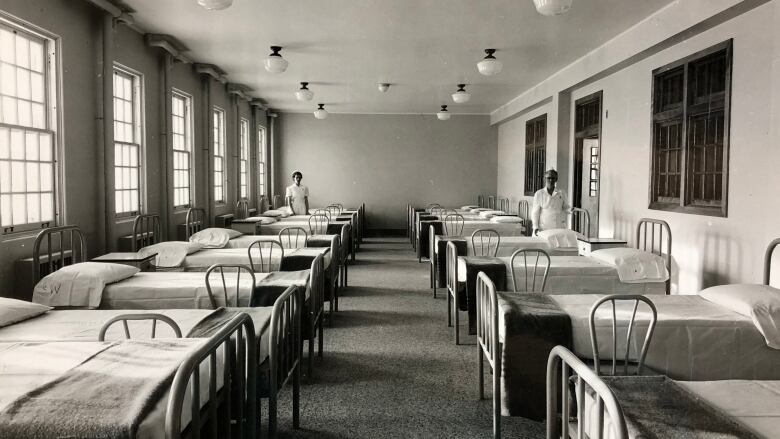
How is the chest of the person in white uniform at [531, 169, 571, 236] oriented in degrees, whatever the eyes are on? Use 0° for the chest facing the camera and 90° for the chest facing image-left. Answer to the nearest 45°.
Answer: approximately 0°

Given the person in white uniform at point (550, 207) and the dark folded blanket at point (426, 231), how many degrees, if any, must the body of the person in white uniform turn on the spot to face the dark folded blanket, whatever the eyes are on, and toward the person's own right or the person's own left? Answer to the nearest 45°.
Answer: approximately 135° to the person's own right

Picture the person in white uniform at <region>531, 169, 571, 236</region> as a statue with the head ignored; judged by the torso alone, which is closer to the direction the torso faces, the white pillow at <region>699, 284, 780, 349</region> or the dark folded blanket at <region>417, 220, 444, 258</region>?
the white pillow

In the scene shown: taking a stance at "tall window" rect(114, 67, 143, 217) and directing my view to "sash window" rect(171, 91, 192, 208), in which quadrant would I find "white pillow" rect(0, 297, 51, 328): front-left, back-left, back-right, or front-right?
back-right

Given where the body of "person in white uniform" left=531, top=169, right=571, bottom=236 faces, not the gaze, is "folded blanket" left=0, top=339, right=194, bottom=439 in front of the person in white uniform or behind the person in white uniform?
in front

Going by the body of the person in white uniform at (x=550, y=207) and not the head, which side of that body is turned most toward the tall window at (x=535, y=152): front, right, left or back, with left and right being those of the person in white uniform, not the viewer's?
back

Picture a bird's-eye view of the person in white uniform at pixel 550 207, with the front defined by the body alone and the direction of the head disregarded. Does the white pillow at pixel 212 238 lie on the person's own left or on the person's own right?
on the person's own right

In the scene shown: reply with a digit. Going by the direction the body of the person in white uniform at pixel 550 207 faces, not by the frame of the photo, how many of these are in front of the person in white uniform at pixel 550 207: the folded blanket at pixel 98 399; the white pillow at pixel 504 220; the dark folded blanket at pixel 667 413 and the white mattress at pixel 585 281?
3

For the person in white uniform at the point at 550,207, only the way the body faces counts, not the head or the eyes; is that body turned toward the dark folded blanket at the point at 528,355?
yes

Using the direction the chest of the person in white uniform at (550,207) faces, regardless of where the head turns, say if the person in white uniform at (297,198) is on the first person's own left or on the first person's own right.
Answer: on the first person's own right

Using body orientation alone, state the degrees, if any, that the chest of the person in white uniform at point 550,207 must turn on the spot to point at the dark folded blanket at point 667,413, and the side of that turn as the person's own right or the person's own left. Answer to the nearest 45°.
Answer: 0° — they already face it

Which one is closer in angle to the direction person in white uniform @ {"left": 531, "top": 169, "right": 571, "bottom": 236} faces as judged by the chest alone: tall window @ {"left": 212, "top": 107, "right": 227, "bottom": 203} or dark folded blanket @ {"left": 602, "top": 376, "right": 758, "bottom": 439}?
the dark folded blanket

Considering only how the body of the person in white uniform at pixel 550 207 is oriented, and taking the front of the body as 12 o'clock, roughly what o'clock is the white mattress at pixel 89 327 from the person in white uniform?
The white mattress is roughly at 1 o'clock from the person in white uniform.

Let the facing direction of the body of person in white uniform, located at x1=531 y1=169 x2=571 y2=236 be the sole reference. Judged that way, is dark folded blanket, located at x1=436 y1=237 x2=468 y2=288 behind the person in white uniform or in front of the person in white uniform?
in front
